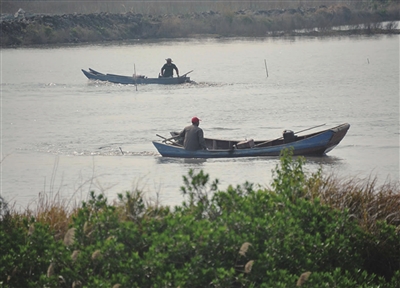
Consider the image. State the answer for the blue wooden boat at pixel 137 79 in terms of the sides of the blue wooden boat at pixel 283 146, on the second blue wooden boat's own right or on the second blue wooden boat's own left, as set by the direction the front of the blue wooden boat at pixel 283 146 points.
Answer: on the second blue wooden boat's own left

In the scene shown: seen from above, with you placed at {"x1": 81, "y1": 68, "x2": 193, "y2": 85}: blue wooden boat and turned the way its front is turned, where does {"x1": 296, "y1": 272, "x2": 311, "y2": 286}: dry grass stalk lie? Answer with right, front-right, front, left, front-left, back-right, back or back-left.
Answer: left

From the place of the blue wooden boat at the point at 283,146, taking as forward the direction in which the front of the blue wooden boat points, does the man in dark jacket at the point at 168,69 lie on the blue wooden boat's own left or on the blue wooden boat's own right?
on the blue wooden boat's own left

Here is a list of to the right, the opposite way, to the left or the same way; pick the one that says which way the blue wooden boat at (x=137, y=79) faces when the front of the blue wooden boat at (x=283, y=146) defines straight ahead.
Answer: the opposite way

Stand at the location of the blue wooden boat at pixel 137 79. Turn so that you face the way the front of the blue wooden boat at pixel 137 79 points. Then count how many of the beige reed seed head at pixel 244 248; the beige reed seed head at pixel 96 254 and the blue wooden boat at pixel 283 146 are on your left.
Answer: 3

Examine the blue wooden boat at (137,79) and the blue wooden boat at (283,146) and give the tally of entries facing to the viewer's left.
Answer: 1

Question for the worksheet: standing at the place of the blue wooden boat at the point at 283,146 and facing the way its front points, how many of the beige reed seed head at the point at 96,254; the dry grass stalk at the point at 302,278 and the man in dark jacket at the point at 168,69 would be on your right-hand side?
2

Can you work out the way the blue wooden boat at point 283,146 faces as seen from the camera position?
facing to the right of the viewer

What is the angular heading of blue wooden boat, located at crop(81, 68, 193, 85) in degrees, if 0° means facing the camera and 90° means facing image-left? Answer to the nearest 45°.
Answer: approximately 90°

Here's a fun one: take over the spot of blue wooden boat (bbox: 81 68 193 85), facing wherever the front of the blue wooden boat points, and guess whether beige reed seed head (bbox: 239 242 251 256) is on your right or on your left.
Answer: on your left

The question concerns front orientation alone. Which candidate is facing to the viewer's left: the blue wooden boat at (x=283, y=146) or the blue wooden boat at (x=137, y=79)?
the blue wooden boat at (x=137, y=79)
